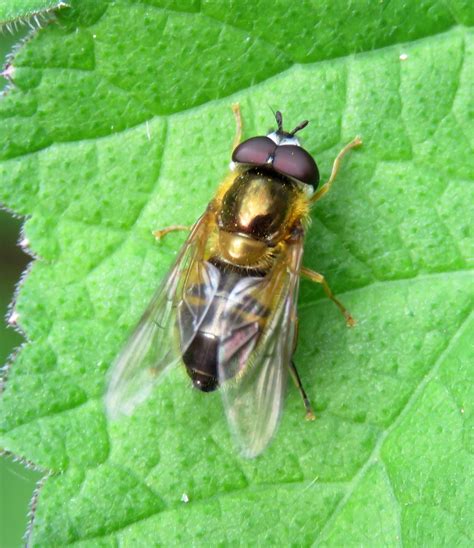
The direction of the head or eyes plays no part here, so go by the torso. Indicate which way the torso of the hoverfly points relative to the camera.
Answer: away from the camera
